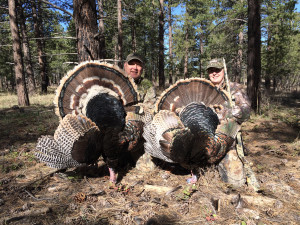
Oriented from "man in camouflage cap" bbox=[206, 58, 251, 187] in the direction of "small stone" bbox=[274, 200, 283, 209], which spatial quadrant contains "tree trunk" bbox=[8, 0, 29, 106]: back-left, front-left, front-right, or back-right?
back-right

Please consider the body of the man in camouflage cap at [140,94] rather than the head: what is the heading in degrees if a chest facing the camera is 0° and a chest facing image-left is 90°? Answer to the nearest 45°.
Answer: approximately 0°

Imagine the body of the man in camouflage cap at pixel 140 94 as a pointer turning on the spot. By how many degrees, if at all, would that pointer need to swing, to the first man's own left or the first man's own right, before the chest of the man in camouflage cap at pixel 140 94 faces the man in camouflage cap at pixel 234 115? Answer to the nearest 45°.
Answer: approximately 45° to the first man's own left

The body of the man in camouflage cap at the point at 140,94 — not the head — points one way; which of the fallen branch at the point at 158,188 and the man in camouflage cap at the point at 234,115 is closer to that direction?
the fallen branch

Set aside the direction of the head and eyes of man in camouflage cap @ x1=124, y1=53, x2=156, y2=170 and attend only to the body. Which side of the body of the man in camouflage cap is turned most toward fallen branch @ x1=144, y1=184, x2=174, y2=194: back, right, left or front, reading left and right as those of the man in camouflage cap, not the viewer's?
front

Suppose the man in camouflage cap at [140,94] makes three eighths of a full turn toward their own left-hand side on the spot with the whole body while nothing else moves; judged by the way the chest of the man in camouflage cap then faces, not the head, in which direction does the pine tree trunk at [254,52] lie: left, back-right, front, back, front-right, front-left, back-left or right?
front

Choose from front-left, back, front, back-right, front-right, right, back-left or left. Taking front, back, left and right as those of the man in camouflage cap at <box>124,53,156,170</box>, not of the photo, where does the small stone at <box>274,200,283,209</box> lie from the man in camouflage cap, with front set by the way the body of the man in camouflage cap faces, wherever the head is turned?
front-left

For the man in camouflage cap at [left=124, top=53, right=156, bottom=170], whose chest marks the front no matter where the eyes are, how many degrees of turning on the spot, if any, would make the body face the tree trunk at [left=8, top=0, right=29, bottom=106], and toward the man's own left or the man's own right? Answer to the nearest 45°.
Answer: approximately 135° to the man's own right
